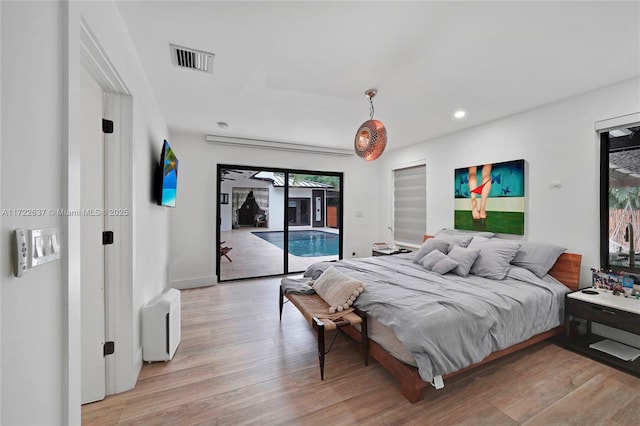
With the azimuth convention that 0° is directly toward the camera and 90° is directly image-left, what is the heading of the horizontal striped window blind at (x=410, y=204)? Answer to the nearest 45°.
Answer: approximately 45°

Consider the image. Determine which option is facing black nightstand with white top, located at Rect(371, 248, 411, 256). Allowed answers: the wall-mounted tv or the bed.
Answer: the wall-mounted tv

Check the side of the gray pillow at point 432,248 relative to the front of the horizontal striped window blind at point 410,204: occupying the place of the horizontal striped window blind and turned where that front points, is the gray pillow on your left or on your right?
on your left

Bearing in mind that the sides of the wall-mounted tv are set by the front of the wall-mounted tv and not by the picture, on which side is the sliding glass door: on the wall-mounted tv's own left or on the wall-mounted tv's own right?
on the wall-mounted tv's own left

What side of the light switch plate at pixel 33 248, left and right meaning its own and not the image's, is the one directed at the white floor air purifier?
left

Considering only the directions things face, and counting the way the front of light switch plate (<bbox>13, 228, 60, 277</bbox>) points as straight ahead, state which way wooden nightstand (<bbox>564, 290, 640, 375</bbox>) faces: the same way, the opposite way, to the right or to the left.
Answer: the opposite way

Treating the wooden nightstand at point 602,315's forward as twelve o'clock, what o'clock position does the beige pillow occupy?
The beige pillow is roughly at 12 o'clock from the wooden nightstand.

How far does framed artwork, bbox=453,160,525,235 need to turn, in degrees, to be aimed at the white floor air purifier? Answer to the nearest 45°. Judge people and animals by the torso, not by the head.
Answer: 0° — it already faces it

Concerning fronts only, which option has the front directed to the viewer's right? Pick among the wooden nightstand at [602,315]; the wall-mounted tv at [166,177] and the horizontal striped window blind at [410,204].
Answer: the wall-mounted tv

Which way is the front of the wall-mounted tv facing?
to the viewer's right

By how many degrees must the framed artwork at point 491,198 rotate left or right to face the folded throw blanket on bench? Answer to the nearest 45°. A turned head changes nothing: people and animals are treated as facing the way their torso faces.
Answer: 0° — it already faces it

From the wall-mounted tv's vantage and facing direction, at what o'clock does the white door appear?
The white door is roughly at 4 o'clock from the wall-mounted tv.

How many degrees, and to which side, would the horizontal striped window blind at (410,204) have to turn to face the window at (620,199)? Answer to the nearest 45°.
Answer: approximately 90° to its left
